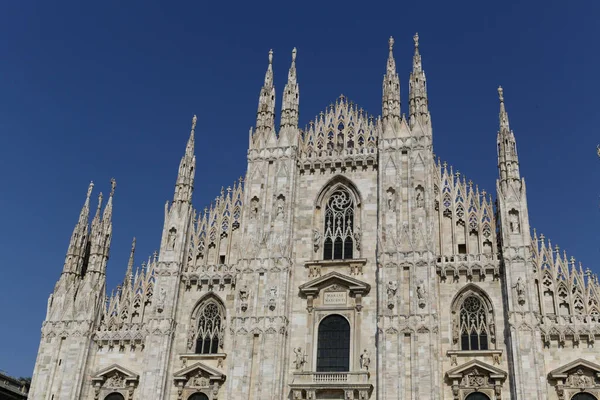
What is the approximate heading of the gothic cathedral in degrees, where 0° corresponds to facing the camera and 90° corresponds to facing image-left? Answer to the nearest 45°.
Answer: approximately 0°
